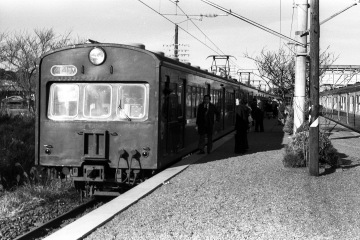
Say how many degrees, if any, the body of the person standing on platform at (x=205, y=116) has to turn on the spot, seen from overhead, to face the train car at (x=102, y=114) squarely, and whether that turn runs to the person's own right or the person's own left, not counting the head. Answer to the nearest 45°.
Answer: approximately 45° to the person's own right

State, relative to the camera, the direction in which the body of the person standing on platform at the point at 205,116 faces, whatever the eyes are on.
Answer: toward the camera

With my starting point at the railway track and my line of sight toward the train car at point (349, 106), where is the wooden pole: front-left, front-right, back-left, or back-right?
front-right

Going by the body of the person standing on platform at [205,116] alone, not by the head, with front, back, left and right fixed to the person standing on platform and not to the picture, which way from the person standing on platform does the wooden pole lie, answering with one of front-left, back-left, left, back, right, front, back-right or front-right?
front-left

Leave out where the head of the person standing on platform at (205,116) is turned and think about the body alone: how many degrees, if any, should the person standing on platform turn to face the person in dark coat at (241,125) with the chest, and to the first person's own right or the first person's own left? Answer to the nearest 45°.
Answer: approximately 135° to the first person's own left

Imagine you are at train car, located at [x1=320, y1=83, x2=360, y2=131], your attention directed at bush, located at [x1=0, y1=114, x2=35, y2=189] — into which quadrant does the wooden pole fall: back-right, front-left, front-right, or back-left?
front-left

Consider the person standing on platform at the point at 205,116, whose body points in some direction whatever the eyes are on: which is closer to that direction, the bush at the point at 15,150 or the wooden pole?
the wooden pole

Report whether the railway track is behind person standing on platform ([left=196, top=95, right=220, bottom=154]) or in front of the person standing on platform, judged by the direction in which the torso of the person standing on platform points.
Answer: in front

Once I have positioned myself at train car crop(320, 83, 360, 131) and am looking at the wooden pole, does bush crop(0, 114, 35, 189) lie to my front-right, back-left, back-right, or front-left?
front-right

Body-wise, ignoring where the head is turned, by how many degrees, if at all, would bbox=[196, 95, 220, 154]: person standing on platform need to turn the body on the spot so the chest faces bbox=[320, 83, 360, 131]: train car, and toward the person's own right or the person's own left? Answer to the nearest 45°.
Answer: approximately 135° to the person's own left
